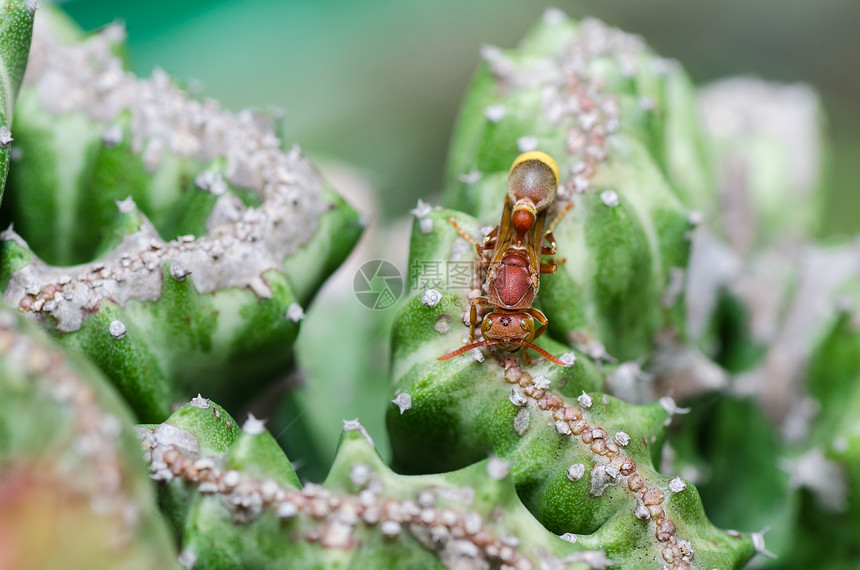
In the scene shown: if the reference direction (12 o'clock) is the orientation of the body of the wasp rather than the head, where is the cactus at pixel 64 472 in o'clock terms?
The cactus is roughly at 1 o'clock from the wasp.

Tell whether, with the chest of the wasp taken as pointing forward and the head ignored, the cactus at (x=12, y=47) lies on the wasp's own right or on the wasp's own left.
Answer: on the wasp's own right

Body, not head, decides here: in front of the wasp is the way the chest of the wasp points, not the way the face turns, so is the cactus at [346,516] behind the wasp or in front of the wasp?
in front

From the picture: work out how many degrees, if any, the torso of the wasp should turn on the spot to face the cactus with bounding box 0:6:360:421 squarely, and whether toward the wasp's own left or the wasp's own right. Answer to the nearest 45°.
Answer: approximately 90° to the wasp's own right

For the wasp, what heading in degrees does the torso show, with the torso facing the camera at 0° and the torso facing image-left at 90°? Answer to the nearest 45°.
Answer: approximately 0°
